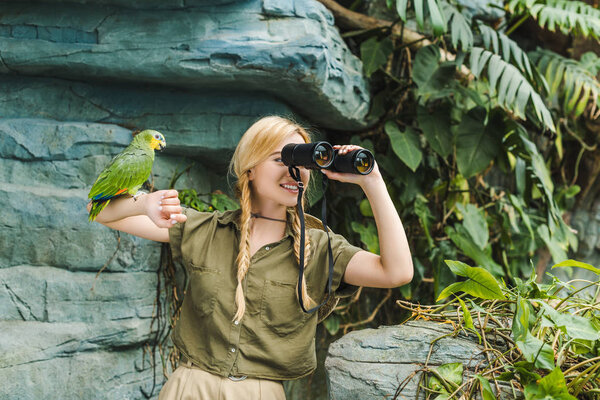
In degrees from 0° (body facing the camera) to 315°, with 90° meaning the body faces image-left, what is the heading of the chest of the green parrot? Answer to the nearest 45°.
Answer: approximately 270°

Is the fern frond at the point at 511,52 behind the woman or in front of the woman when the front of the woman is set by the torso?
behind

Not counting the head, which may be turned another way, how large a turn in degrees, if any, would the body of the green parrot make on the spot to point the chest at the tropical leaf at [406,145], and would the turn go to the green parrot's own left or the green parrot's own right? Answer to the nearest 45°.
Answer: approximately 45° to the green parrot's own left

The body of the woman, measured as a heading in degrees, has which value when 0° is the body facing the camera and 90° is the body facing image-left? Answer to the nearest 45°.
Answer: approximately 0°

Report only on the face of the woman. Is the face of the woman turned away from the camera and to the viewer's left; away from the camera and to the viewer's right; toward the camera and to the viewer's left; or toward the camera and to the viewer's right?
toward the camera and to the viewer's right

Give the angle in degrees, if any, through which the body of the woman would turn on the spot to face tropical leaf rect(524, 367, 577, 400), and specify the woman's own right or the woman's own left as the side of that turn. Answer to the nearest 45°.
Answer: approximately 45° to the woman's own left

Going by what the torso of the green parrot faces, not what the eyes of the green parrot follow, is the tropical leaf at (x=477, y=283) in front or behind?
in front
